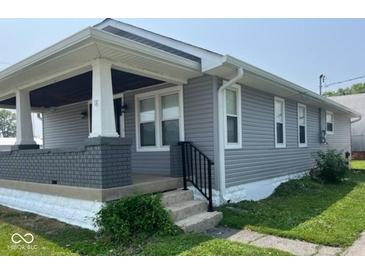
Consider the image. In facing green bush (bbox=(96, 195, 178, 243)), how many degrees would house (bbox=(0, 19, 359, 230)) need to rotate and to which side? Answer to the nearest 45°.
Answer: approximately 45° to its left

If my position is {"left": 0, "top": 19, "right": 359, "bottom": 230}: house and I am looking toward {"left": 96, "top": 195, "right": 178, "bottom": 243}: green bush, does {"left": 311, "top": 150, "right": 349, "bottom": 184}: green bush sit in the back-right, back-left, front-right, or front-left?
back-left

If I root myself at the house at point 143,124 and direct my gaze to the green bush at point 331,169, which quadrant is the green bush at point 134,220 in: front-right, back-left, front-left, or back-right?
back-right

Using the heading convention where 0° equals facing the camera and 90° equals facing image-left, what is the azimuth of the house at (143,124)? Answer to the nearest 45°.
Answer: approximately 45°

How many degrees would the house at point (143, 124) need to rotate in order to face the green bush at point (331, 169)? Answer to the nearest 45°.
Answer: approximately 180°

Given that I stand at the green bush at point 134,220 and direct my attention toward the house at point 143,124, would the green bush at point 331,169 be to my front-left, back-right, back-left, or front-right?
front-right
